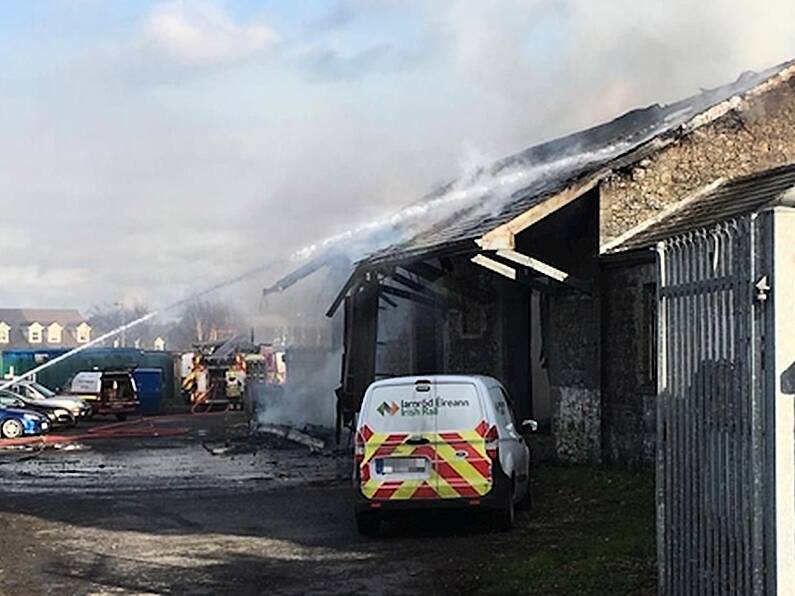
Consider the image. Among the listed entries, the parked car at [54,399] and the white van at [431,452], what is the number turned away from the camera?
1

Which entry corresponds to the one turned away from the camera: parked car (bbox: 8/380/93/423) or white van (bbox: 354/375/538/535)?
the white van

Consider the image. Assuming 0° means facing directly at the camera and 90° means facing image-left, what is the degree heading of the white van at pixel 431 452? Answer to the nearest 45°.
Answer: approximately 180°

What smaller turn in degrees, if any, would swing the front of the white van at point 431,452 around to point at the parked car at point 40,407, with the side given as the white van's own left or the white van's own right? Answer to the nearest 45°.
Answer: approximately 45° to the white van's own left

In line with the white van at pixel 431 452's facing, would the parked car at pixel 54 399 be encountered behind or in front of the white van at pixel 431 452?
in front
